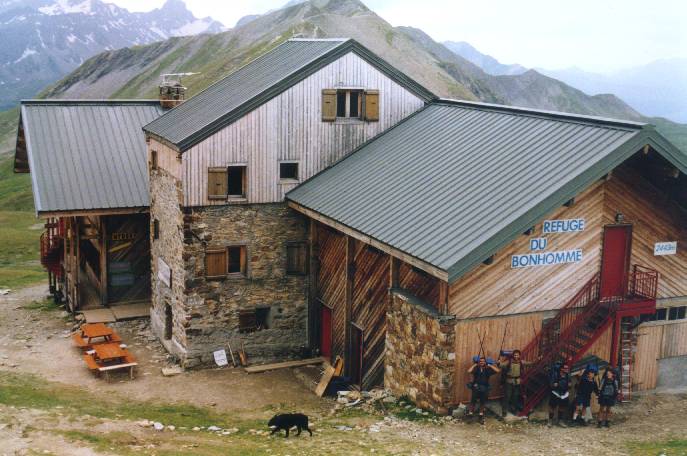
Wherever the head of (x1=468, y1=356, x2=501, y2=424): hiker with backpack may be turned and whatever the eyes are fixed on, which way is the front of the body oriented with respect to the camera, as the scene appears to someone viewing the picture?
toward the camera

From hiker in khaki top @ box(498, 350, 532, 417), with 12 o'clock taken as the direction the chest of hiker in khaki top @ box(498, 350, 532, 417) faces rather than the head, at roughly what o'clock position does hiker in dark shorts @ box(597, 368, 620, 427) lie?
hiker in dark shorts @ box(597, 368, 620, 427) is roughly at 9 o'clock from hiker in khaki top @ box(498, 350, 532, 417).

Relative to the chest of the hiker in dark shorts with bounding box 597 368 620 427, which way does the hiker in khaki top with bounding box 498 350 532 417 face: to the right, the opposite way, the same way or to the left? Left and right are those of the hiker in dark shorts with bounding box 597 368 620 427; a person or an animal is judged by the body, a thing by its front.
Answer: the same way

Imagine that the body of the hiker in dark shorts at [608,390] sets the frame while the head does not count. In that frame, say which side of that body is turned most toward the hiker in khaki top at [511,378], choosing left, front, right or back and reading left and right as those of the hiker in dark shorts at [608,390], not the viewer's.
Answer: right

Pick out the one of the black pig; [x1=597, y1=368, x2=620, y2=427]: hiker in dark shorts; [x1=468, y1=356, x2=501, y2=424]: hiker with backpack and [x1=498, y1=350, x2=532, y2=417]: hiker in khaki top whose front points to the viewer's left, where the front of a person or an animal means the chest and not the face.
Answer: the black pig

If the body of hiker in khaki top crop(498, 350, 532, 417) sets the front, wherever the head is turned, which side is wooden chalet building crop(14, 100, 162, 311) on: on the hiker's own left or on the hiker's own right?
on the hiker's own right

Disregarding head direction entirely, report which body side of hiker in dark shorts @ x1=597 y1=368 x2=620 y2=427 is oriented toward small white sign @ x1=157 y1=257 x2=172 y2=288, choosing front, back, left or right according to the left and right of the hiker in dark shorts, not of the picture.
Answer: right

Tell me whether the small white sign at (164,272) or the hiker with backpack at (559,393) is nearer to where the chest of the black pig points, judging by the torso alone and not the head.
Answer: the small white sign

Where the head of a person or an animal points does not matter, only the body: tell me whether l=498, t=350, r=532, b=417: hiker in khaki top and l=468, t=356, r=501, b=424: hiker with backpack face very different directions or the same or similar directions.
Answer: same or similar directions

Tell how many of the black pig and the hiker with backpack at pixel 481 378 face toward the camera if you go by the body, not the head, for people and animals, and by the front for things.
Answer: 1

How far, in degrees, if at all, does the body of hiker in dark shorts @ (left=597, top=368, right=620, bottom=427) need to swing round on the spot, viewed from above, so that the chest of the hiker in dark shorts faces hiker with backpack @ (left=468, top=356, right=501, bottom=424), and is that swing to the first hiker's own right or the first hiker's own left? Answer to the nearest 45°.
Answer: approximately 45° to the first hiker's own right

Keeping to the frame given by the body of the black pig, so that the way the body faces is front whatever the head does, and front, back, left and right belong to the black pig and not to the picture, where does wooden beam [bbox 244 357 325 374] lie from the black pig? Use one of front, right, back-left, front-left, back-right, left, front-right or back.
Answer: right

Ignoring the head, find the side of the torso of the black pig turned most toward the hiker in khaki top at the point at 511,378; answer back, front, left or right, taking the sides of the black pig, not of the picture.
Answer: back

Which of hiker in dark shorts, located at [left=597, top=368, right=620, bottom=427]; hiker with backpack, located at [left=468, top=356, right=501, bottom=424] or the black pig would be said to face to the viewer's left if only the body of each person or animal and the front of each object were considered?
the black pig

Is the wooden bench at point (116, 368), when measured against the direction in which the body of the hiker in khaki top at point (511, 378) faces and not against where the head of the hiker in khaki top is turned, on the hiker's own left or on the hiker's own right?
on the hiker's own right

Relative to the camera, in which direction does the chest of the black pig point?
to the viewer's left

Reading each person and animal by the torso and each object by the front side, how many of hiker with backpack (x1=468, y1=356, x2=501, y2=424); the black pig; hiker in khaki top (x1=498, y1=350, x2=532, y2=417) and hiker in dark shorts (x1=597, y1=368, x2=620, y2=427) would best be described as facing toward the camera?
3
